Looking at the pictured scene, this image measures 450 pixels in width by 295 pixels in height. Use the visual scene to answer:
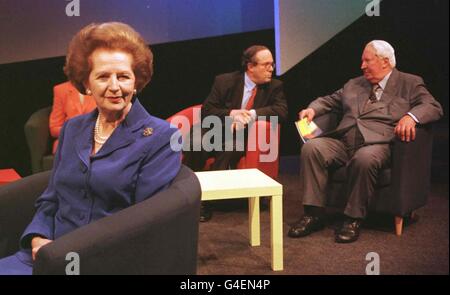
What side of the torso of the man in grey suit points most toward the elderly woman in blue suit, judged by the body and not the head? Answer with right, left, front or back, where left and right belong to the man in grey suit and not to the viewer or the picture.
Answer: front

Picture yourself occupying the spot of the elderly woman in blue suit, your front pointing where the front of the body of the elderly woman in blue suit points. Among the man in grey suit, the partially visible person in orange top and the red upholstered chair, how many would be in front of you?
0

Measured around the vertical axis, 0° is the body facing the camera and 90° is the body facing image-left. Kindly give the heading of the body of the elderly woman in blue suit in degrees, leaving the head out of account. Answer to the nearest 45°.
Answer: approximately 45°

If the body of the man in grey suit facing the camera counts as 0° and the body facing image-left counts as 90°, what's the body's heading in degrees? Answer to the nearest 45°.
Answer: approximately 45°

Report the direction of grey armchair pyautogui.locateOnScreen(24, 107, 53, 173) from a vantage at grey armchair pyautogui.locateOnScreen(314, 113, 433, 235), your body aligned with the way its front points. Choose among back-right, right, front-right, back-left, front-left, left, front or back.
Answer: front-right

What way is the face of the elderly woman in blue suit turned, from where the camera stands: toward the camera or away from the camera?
toward the camera

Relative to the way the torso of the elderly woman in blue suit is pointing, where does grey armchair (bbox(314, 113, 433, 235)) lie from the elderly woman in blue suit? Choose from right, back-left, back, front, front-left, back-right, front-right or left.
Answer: back

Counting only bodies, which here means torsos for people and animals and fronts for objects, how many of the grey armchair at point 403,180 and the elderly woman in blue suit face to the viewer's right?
0

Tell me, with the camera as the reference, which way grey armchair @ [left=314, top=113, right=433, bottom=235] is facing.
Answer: facing the viewer and to the left of the viewer

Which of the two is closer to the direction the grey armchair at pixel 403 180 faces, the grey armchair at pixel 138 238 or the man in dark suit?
the grey armchair

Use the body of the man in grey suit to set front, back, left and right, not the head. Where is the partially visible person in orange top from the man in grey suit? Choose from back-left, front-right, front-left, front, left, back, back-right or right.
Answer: front-right

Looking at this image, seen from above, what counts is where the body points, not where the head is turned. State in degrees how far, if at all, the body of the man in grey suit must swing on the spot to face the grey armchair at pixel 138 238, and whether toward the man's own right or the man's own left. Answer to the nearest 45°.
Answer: approximately 45° to the man's own left

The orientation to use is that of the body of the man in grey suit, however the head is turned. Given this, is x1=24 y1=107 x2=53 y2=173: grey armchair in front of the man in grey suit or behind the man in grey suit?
in front

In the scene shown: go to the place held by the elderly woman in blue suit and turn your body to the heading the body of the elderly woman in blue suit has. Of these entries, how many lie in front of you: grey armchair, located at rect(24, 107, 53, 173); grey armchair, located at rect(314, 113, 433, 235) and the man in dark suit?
0

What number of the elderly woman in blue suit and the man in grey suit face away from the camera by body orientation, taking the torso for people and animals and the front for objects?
0

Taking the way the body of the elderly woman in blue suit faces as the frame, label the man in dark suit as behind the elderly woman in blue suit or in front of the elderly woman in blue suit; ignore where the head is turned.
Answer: behind

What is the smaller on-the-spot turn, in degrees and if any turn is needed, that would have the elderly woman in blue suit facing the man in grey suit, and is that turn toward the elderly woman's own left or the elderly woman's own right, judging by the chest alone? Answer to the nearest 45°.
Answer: approximately 180°

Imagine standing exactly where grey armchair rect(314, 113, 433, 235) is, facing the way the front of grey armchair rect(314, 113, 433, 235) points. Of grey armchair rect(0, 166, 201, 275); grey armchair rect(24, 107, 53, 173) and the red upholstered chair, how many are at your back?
0

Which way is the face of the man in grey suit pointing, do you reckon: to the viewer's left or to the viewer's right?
to the viewer's left
